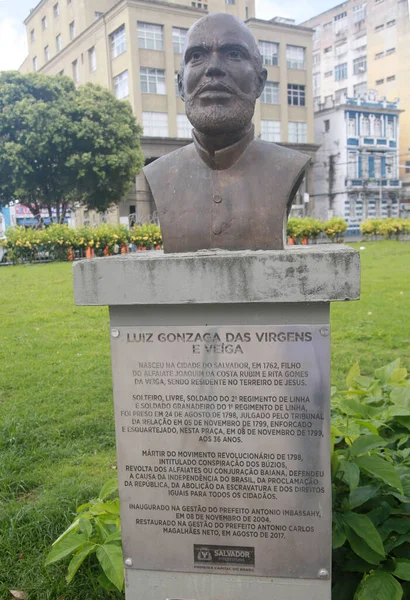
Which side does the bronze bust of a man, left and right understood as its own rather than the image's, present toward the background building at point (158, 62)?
back

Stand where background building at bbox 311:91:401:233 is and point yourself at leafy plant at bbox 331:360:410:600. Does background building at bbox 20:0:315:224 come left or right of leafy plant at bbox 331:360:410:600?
right

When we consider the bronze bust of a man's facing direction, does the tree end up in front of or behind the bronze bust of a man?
behind

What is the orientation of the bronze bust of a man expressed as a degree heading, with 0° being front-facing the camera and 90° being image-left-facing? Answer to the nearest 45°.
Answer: approximately 0°

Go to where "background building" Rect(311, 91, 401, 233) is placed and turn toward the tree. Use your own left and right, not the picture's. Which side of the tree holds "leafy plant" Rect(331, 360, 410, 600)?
left

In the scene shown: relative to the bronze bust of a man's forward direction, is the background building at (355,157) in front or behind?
behind

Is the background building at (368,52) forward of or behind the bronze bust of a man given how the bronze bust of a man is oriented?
behind
